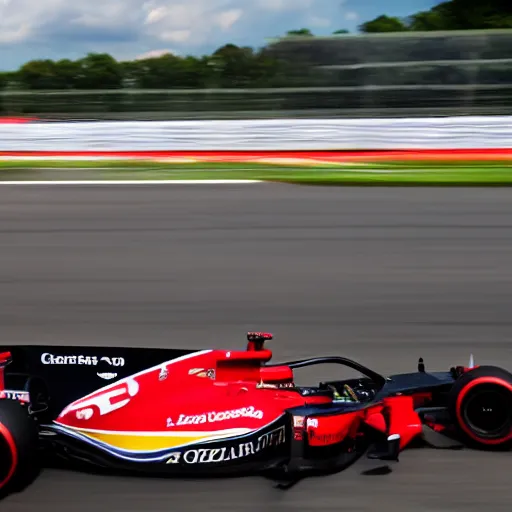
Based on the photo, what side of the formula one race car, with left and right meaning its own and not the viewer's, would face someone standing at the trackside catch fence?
left

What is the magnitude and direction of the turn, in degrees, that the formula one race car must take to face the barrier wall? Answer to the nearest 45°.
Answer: approximately 90° to its left

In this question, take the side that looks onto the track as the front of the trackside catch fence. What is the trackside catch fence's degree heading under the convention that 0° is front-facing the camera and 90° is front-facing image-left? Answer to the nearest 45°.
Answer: approximately 0°

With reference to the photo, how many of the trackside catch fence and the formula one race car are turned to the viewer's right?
1

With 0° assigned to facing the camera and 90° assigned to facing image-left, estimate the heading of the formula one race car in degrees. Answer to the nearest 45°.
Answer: approximately 270°
